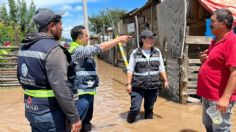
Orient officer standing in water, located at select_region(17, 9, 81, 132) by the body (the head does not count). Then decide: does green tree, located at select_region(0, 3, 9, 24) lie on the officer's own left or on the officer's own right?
on the officer's own left

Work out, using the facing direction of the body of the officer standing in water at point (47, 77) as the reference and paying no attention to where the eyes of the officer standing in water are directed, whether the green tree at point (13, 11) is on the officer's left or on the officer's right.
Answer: on the officer's left

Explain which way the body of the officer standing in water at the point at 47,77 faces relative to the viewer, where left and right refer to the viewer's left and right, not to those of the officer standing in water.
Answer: facing away from the viewer and to the right of the viewer

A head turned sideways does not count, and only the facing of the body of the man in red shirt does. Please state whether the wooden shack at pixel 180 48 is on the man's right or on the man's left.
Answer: on the man's right

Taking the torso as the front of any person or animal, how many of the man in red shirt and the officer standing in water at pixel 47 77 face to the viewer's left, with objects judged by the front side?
1

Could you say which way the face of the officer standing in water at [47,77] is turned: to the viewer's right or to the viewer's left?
to the viewer's right

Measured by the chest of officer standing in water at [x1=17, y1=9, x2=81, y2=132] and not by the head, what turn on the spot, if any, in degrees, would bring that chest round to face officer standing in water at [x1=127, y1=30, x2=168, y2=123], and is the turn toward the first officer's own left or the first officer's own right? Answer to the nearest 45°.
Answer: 0° — they already face them

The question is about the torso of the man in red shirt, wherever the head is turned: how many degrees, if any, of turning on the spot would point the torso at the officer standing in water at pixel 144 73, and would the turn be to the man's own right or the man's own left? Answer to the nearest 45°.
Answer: approximately 45° to the man's own right

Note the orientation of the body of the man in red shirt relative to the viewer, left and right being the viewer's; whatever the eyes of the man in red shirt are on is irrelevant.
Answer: facing to the left of the viewer
